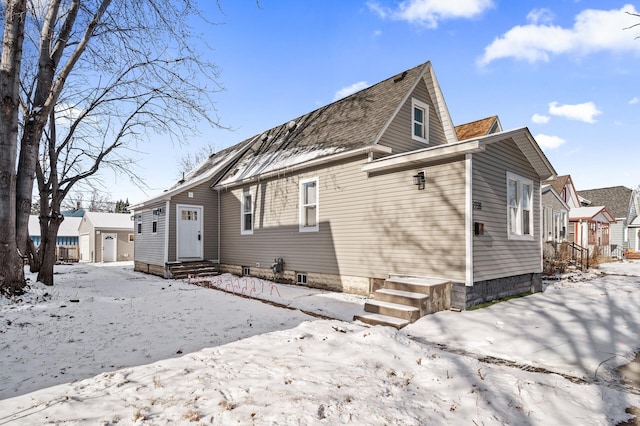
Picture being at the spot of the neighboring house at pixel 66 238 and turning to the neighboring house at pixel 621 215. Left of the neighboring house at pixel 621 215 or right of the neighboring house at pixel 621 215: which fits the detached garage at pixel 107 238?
right

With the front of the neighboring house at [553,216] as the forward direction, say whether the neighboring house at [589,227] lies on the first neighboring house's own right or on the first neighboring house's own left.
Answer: on the first neighboring house's own left

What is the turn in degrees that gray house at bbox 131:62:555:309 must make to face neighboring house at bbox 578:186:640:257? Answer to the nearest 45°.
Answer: approximately 90° to its left

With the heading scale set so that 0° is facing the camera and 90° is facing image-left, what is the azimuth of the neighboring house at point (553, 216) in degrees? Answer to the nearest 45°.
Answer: approximately 315°

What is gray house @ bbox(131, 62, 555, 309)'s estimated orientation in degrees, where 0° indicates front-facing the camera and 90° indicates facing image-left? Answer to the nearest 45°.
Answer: approximately 315°

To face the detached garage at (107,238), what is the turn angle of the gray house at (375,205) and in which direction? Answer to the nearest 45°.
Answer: approximately 180°
